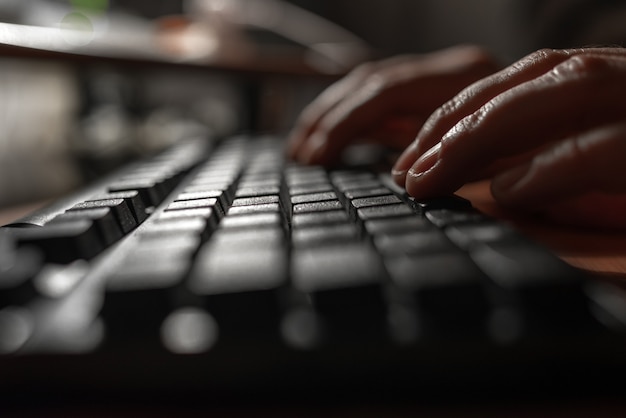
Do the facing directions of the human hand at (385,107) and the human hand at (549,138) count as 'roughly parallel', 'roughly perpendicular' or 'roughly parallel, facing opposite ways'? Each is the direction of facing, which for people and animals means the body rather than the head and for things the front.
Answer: roughly parallel

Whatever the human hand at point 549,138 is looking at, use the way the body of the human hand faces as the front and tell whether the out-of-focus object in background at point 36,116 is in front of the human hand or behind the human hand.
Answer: in front

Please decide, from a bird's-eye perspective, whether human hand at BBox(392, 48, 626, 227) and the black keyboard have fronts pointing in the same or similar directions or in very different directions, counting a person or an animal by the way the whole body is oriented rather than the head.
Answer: very different directions

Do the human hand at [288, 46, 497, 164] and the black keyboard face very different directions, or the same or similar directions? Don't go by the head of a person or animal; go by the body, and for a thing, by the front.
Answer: very different directions

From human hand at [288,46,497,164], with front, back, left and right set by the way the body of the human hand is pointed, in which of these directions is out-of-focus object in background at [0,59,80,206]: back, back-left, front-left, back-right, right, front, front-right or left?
front-right

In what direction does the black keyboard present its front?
to the viewer's right
